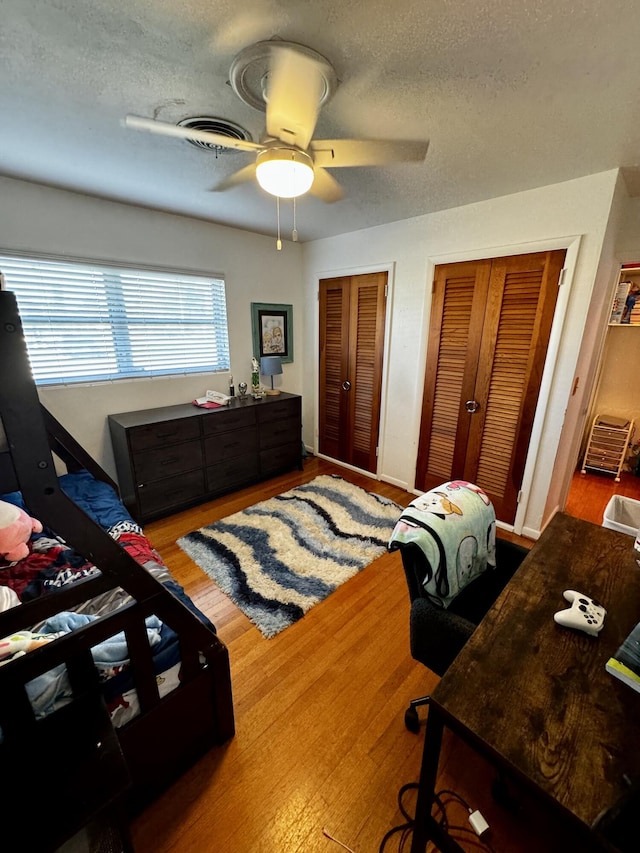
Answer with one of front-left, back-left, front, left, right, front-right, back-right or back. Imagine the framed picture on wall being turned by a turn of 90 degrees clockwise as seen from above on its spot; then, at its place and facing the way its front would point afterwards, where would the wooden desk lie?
front-left

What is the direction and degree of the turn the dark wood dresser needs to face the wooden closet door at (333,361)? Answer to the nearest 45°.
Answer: approximately 45° to its left

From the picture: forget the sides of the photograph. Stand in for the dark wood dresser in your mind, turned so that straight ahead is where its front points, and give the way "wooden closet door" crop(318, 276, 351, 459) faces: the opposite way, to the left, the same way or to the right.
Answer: to the right

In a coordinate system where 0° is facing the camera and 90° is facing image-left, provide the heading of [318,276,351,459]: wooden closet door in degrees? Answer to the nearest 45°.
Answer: approximately 45°

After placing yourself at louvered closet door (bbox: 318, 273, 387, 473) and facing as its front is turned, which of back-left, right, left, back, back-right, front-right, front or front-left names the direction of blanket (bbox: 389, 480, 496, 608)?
front-left

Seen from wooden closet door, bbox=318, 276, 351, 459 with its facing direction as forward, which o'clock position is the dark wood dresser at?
The dark wood dresser is roughly at 12 o'clock from the wooden closet door.

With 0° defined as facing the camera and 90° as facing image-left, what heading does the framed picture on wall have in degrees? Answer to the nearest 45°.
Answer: approximately 315°

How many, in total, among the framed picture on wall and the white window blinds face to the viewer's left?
0
